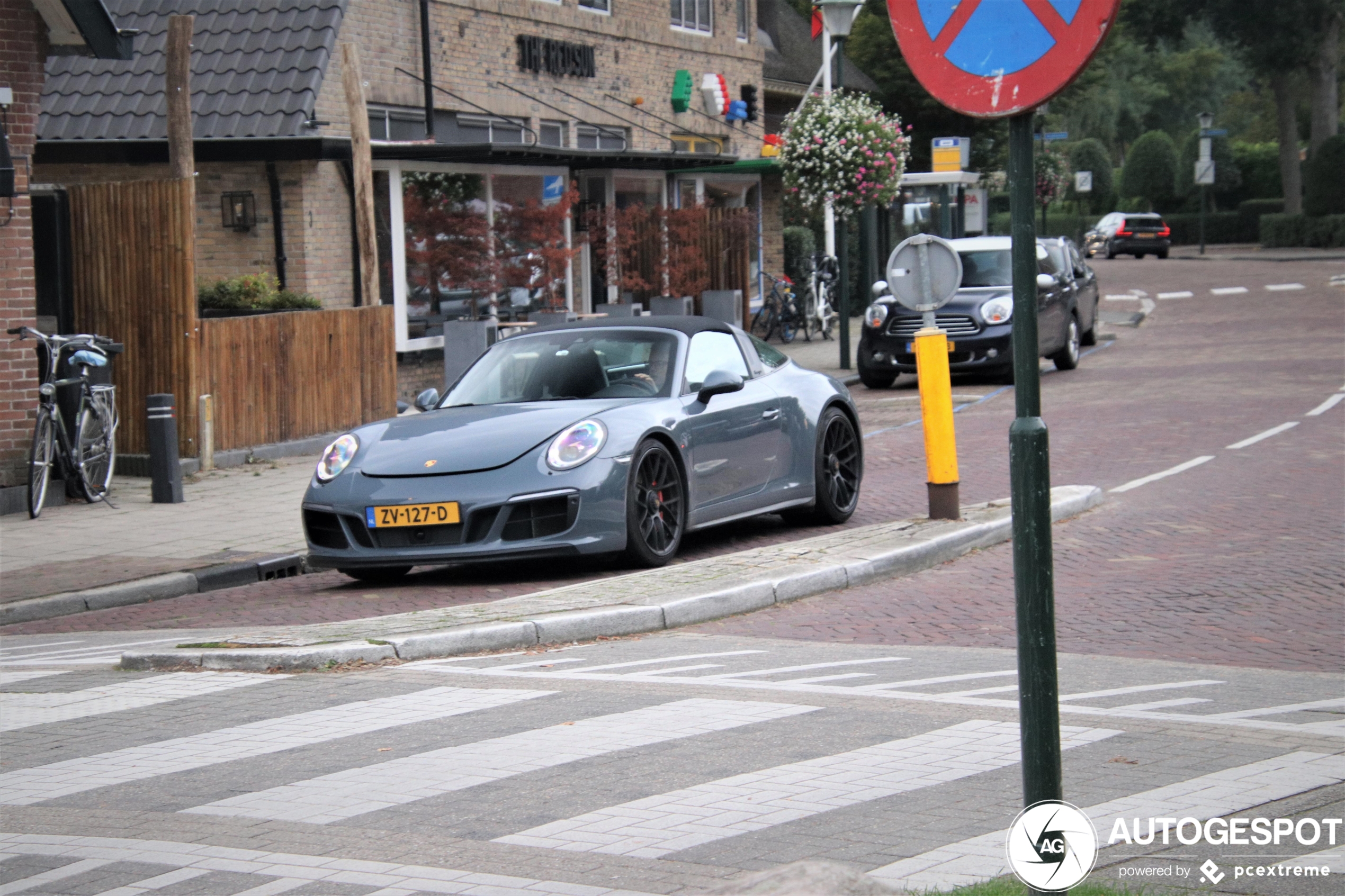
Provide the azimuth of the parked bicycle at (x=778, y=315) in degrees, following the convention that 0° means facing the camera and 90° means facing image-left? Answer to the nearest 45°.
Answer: approximately 45°
